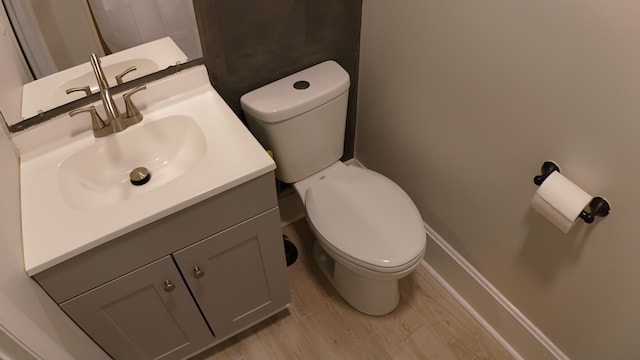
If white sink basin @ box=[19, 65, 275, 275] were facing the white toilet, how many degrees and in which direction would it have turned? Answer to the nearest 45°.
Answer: approximately 45° to its left

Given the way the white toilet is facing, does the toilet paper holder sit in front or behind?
in front

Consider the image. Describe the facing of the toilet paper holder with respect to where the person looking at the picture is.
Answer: facing the viewer and to the left of the viewer

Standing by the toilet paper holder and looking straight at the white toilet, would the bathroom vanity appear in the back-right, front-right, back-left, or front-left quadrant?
front-left

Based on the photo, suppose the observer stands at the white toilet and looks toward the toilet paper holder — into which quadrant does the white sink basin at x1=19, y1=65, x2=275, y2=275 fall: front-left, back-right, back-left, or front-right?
back-right

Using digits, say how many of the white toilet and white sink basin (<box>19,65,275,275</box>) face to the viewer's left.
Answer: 0

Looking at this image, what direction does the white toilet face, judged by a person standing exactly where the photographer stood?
facing the viewer and to the right of the viewer

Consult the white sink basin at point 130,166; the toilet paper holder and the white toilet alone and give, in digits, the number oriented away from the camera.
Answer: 0

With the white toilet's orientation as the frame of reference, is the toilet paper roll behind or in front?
in front

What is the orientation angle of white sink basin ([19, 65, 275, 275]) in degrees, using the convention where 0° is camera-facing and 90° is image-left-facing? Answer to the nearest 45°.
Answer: approximately 315°

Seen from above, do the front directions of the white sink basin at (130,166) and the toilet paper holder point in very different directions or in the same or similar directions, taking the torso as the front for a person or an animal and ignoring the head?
very different directions

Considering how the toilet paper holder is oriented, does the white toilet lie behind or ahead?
ahead
